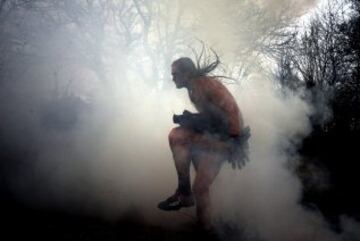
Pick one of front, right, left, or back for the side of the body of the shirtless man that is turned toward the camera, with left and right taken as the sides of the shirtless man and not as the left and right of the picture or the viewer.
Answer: left

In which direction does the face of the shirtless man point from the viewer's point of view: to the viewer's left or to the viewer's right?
to the viewer's left
